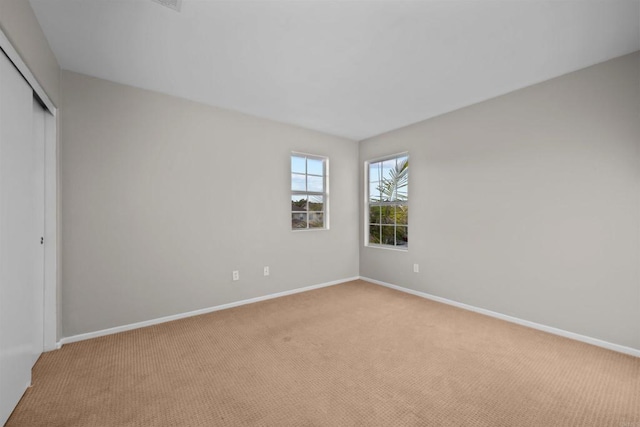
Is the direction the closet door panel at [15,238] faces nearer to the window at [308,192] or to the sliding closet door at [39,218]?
the window

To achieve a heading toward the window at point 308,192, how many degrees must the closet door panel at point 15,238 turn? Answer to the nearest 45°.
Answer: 0° — it already faces it

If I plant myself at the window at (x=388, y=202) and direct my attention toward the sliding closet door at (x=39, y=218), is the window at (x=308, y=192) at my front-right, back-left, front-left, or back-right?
front-right

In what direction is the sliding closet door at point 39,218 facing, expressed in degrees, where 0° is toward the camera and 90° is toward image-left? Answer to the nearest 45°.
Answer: approximately 270°

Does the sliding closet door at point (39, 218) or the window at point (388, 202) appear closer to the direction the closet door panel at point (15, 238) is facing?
the window

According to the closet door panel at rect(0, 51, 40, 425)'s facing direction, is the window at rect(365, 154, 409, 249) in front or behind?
in front

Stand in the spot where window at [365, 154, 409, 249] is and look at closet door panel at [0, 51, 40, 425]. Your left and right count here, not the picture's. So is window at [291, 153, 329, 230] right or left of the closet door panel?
right

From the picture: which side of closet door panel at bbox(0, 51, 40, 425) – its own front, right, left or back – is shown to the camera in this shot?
right

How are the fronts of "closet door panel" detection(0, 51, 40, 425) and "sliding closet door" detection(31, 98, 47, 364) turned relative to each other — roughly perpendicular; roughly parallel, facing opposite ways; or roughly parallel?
roughly parallel

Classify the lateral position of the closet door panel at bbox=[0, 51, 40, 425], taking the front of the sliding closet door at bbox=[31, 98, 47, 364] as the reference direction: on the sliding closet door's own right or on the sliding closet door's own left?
on the sliding closet door's own right

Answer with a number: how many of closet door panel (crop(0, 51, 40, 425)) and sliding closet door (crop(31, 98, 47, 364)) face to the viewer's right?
2
